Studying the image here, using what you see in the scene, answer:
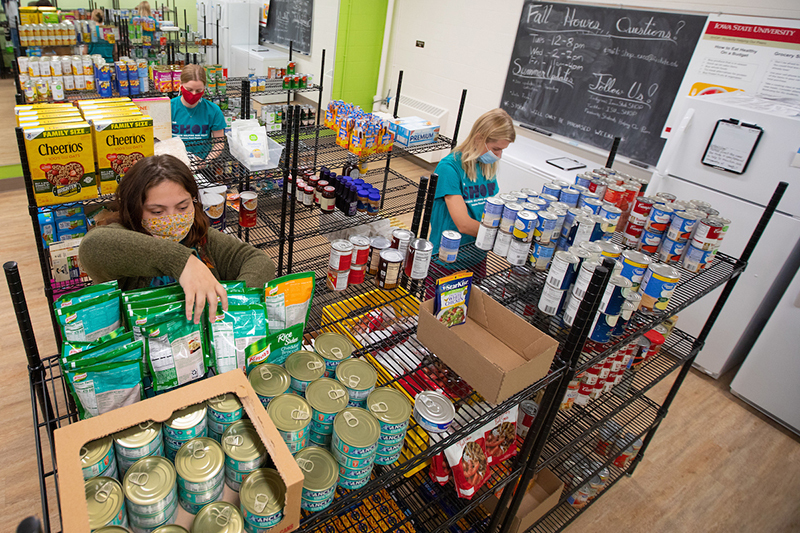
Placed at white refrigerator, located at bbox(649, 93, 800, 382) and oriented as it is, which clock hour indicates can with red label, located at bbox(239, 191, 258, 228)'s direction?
The can with red label is roughly at 12 o'clock from the white refrigerator.

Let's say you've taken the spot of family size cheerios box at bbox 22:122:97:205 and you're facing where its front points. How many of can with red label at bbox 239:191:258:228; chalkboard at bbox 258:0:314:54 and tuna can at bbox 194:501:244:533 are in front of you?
1

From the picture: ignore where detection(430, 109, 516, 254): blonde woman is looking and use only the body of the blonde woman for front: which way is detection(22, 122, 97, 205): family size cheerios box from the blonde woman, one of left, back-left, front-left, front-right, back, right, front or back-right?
right

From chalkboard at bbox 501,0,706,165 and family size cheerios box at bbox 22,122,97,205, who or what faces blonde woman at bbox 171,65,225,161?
the chalkboard

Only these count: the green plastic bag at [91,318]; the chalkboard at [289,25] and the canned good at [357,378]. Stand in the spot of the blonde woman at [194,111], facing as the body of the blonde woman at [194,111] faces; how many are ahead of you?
2

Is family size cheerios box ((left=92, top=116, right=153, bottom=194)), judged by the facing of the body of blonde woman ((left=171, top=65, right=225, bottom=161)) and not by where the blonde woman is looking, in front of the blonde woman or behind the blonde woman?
in front

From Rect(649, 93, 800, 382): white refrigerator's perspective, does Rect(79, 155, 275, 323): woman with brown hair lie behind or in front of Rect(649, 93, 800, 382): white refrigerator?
in front

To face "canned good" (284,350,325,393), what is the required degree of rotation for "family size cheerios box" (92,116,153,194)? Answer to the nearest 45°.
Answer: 0° — it already faces it

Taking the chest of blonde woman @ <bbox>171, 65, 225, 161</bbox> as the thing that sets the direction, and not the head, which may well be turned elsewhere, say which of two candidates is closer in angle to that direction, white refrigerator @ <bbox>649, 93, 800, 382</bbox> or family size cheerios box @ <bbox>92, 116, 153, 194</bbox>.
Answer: the family size cheerios box

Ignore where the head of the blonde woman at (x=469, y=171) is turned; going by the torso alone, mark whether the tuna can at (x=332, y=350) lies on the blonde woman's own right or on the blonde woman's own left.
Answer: on the blonde woman's own right

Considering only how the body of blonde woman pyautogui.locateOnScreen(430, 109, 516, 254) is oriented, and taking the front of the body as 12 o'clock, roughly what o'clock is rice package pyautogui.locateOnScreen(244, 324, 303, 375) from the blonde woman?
The rice package is roughly at 2 o'clock from the blonde woman.

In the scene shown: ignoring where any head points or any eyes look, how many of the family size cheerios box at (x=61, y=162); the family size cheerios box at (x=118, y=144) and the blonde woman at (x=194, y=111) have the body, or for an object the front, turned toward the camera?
3

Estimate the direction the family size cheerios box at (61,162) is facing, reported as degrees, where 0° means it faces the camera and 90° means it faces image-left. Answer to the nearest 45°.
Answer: approximately 0°
